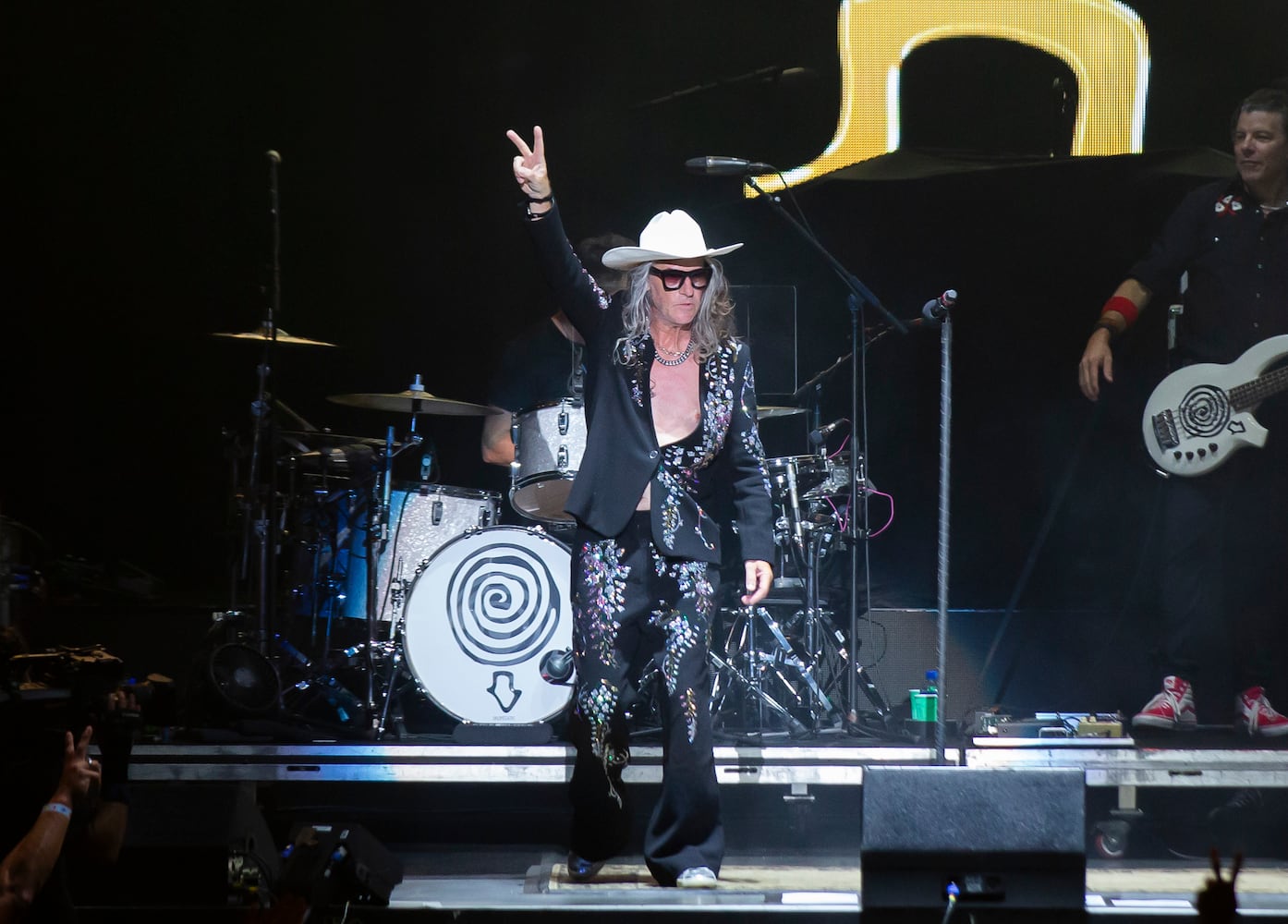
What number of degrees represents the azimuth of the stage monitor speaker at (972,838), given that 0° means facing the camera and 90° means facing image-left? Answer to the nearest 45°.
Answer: approximately 180°

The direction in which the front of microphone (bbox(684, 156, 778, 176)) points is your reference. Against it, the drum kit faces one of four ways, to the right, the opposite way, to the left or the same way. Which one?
to the left

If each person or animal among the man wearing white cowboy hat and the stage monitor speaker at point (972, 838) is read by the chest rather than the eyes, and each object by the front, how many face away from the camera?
1

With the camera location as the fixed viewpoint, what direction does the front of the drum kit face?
facing the viewer

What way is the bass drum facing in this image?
toward the camera

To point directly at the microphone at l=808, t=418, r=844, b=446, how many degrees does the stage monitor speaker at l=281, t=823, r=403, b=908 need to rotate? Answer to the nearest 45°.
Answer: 0° — it already faces it

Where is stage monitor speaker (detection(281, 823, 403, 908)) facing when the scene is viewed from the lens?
facing away from the viewer and to the right of the viewer

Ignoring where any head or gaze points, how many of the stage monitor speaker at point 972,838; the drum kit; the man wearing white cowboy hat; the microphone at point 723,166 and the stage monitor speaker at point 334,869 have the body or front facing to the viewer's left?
1

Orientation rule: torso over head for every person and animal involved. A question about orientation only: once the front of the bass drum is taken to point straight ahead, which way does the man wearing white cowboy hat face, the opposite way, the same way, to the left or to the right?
the same way

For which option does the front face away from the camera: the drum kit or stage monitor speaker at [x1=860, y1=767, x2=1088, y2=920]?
the stage monitor speaker

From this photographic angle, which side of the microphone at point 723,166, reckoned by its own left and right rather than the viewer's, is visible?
left

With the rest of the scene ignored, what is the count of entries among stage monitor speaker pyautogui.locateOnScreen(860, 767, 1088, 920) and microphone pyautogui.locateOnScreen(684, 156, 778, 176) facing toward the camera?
0

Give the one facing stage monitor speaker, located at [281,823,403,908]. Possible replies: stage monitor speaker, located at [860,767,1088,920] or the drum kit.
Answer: the drum kit

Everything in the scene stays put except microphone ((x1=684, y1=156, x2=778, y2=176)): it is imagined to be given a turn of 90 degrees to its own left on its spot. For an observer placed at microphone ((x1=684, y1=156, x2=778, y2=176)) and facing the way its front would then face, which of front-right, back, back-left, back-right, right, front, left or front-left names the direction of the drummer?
back-right

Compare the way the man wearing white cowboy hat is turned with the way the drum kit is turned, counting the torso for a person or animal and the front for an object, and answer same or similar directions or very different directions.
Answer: same or similar directions

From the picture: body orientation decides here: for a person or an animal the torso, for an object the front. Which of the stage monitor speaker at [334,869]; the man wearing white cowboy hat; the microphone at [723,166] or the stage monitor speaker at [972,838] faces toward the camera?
the man wearing white cowboy hat

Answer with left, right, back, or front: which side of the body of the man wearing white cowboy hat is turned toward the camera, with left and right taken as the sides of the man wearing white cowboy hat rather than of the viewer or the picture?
front
